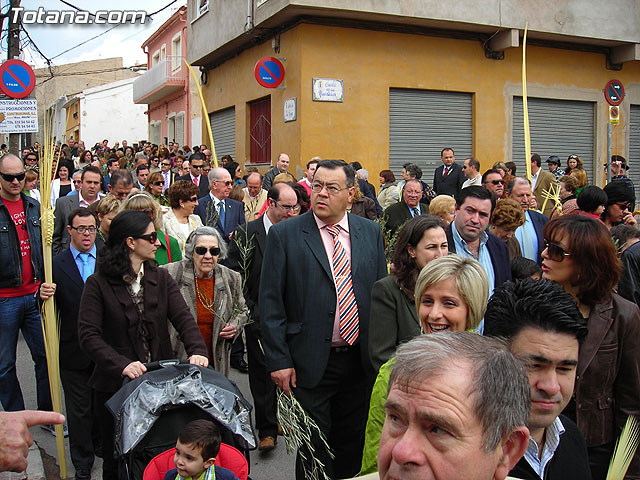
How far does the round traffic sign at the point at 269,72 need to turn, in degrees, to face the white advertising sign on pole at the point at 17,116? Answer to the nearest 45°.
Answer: approximately 45° to its right

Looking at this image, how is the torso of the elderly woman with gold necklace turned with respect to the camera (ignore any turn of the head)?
toward the camera

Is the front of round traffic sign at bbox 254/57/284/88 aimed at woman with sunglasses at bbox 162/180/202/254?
yes

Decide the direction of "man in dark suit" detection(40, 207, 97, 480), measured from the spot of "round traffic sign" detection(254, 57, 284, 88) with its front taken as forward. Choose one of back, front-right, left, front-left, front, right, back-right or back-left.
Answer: front

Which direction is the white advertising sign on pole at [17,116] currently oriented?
toward the camera

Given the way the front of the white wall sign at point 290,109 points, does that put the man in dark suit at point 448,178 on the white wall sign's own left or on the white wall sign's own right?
on the white wall sign's own left

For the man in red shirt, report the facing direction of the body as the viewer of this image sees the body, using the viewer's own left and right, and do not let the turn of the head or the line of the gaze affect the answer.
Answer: facing the viewer

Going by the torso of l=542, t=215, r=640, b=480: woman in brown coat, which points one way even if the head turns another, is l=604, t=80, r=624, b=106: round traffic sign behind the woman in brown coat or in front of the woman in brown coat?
behind
